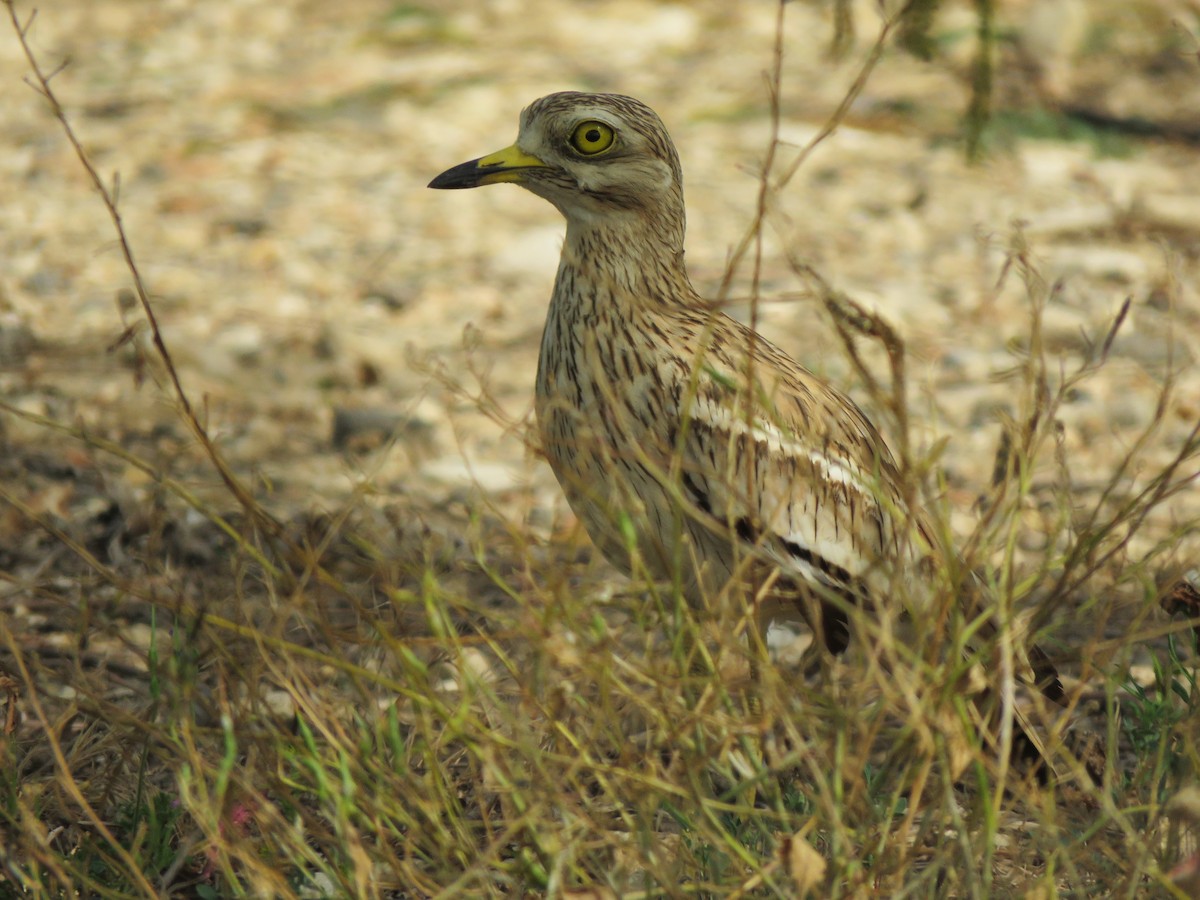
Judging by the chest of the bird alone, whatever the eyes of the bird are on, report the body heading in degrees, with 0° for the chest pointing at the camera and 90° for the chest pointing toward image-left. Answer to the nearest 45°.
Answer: approximately 90°
